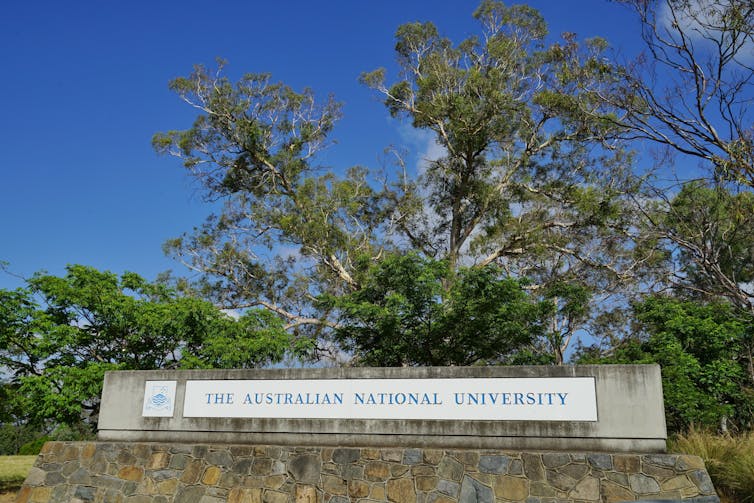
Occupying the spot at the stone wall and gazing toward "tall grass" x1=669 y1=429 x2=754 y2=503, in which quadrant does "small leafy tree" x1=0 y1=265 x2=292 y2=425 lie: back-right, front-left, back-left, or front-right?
back-left

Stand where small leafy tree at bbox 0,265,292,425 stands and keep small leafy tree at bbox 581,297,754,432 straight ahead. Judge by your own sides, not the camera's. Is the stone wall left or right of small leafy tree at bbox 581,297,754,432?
right

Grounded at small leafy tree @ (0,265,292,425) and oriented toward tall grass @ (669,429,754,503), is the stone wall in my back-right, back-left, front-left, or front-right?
front-right

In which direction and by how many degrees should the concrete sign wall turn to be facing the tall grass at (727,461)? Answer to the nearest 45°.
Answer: approximately 90° to its left

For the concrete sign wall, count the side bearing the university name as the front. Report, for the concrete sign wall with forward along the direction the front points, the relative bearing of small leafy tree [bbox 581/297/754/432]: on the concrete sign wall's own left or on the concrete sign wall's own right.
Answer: on the concrete sign wall's own left

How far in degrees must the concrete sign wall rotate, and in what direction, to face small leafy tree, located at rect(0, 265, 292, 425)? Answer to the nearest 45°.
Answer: approximately 135° to its right

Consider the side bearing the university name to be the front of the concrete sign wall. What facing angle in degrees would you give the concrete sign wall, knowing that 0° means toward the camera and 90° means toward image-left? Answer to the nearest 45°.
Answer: approximately 0°
